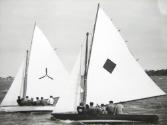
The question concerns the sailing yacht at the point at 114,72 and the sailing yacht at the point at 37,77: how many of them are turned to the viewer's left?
2

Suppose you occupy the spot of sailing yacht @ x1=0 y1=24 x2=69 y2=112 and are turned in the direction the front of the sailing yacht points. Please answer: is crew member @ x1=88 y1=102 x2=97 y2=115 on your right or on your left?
on your left

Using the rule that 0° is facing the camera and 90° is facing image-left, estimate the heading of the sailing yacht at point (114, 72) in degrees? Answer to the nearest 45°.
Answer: approximately 90°

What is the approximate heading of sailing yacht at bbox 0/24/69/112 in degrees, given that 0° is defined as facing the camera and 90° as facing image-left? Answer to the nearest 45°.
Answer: approximately 90°
